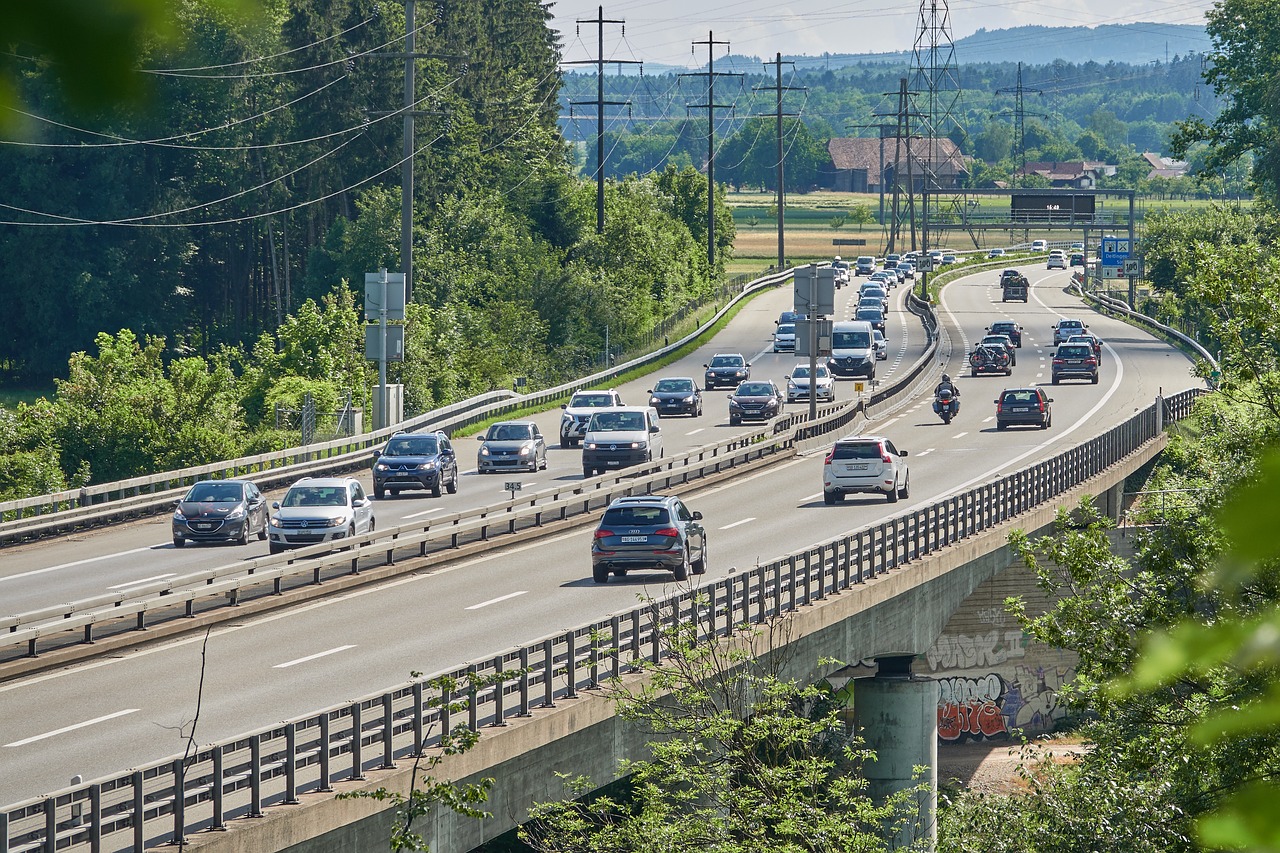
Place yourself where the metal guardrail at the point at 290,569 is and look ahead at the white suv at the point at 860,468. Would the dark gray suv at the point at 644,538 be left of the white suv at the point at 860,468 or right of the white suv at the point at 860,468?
right

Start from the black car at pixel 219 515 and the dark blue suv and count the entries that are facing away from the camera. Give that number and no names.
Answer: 0

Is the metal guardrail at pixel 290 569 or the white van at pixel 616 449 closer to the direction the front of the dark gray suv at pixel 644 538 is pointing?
the white van

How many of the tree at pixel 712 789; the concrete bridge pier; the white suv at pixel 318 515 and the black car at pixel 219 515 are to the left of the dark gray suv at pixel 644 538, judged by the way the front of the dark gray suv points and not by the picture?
2

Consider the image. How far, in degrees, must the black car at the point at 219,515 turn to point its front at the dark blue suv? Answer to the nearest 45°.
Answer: approximately 180°

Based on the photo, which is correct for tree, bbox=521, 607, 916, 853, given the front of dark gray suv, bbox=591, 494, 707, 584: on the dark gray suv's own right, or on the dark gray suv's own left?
on the dark gray suv's own right

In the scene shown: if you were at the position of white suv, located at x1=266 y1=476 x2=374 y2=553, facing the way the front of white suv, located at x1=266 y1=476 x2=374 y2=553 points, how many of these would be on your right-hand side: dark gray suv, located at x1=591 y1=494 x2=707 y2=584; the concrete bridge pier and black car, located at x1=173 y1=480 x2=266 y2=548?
1

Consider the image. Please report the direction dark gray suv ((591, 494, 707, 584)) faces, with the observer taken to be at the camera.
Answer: facing away from the viewer and to the right of the viewer

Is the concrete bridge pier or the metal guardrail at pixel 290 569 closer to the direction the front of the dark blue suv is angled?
the metal guardrail

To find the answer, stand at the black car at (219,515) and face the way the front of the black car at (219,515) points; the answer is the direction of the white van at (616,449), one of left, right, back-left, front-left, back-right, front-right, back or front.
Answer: back

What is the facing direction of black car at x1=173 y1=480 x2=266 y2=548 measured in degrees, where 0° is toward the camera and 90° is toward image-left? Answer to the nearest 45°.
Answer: approximately 45°

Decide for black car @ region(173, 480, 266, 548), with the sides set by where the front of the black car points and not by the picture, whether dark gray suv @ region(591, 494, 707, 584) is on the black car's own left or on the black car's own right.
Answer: on the black car's own left
